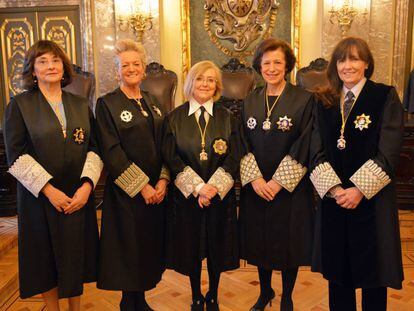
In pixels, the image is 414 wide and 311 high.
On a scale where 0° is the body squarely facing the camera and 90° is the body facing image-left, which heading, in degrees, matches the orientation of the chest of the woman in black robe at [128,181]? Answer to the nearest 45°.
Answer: approximately 315°

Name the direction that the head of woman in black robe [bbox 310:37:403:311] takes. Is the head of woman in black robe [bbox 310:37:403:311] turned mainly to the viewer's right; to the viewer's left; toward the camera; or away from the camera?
toward the camera

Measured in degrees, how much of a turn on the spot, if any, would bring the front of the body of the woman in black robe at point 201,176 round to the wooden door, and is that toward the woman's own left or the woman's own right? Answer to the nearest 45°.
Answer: approximately 135° to the woman's own right

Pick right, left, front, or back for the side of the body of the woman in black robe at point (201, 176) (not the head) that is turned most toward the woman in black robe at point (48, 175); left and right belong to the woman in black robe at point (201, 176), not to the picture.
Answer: right

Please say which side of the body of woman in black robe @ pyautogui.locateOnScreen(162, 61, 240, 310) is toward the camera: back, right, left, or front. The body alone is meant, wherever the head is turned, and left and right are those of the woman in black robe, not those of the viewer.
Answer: front

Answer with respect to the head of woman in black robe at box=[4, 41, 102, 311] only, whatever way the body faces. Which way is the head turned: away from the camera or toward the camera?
toward the camera

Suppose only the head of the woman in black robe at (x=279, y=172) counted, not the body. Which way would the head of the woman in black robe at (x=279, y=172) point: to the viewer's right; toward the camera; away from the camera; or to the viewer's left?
toward the camera

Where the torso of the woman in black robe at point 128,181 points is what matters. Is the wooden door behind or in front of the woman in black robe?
behind

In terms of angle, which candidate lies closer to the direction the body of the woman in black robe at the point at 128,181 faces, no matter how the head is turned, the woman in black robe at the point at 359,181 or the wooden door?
the woman in black robe

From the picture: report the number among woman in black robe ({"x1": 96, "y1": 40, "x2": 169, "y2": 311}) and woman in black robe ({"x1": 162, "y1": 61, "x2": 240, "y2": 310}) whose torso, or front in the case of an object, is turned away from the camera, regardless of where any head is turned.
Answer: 0
